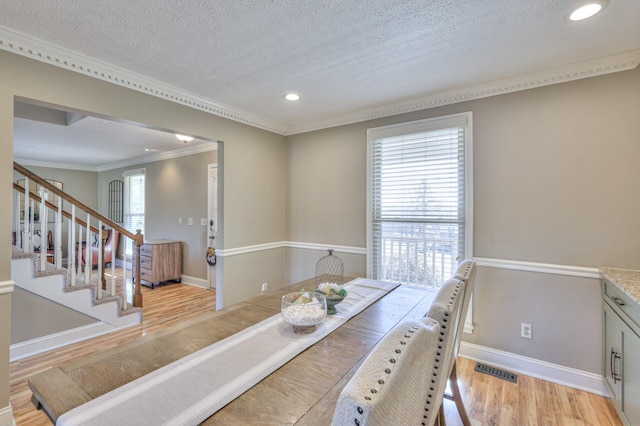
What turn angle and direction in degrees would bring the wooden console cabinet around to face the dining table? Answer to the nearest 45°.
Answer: approximately 45° to its left

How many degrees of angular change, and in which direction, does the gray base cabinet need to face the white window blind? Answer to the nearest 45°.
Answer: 0° — it already faces it

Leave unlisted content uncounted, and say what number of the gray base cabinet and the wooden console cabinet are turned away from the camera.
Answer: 0

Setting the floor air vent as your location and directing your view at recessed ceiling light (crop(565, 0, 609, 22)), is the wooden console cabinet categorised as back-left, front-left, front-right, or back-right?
back-right

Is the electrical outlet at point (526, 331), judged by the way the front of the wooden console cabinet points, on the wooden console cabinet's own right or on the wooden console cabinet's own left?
on the wooden console cabinet's own left

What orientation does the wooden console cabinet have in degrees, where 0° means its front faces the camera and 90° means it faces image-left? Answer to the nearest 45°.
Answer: approximately 45°

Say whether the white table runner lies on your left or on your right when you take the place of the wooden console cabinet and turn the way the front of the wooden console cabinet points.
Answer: on your left

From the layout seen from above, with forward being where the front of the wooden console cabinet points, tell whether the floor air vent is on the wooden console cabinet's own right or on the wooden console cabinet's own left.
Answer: on the wooden console cabinet's own left

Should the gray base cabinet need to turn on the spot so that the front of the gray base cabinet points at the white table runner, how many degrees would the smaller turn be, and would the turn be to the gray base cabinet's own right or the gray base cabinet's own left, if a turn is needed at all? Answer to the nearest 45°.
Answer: approximately 45° to the gray base cabinet's own left

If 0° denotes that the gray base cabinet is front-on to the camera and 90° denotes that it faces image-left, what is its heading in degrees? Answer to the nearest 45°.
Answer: approximately 90°

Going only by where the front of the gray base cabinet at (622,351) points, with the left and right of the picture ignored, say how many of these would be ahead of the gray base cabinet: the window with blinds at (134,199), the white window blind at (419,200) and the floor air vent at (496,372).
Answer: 3
